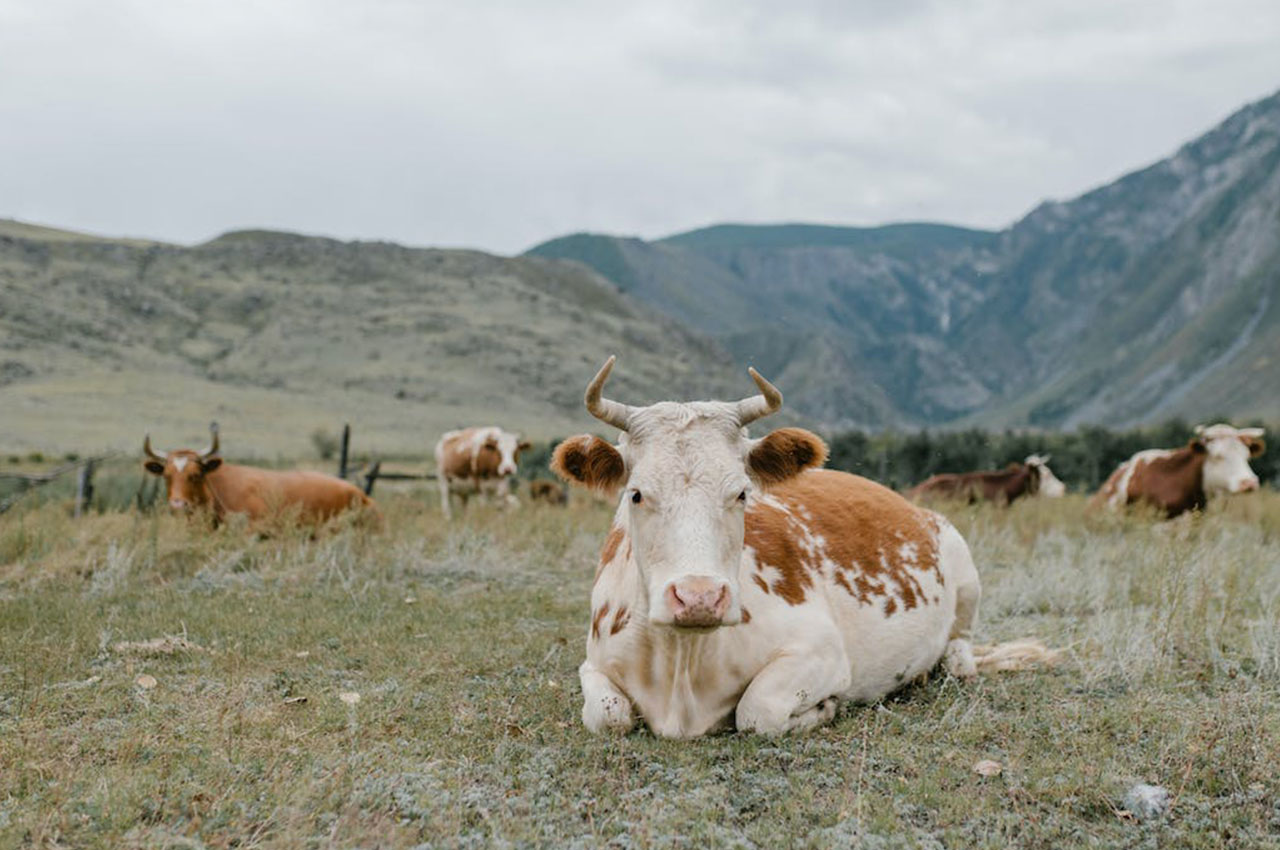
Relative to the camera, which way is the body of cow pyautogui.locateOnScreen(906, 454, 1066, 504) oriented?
to the viewer's right

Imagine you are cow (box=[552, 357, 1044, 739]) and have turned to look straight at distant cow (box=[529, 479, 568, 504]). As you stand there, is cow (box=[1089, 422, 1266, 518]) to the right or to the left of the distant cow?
right

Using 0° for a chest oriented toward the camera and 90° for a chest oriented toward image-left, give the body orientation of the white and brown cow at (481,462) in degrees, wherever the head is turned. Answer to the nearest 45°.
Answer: approximately 315°

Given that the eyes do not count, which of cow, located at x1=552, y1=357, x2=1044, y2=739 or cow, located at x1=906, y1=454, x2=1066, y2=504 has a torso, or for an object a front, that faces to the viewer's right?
cow, located at x1=906, y1=454, x2=1066, y2=504

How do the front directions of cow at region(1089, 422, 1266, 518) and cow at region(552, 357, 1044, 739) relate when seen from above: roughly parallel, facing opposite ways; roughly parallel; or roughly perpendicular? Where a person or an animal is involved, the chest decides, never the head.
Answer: roughly perpendicular

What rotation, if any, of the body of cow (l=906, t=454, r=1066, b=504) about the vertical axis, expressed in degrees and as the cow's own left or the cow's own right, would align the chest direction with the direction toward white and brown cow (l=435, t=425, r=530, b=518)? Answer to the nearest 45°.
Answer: approximately 180°

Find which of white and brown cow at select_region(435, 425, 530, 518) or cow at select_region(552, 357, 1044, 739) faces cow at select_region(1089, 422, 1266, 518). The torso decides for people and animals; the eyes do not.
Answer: the white and brown cow

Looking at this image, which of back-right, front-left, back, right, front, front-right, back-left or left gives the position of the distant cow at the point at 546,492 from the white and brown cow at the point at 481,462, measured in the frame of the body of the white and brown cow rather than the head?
left

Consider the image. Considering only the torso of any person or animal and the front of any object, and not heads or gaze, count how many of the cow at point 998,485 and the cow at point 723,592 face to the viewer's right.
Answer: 1

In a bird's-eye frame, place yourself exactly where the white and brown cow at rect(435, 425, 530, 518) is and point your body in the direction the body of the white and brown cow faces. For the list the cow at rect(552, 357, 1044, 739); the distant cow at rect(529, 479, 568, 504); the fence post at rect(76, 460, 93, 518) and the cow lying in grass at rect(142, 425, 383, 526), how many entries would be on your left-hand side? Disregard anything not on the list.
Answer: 1

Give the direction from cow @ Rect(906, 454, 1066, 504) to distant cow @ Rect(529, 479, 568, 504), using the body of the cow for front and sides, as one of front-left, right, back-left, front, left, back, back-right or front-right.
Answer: back

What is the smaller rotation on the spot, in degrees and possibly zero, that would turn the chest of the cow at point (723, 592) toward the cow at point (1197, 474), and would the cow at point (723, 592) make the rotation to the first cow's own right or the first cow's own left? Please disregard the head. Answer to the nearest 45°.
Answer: approximately 180°

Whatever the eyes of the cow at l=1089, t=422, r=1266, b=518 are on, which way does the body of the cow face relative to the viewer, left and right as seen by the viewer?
facing the viewer and to the right of the viewer
